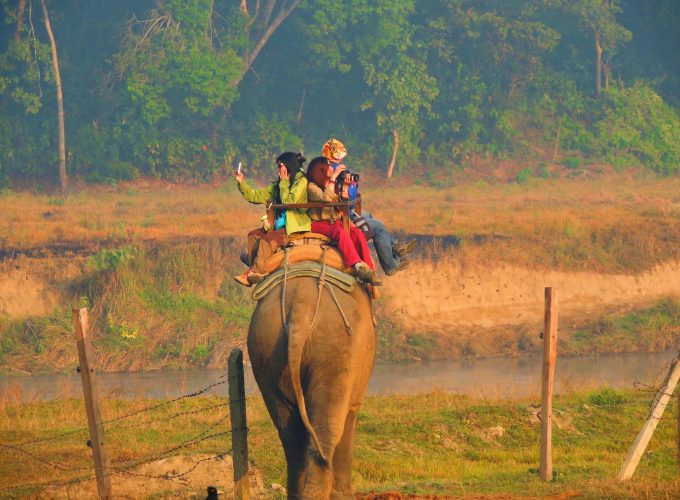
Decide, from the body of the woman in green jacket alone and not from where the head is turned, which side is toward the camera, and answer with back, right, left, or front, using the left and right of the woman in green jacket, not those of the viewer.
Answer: left

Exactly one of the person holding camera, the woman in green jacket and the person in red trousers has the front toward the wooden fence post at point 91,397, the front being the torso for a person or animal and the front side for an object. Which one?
the woman in green jacket

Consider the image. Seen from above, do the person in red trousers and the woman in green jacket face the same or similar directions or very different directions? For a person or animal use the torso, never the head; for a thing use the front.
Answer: very different directions

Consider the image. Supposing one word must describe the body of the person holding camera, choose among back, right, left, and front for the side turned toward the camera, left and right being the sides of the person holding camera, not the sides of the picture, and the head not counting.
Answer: right

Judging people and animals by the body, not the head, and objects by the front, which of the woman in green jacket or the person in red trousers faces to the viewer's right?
the person in red trousers

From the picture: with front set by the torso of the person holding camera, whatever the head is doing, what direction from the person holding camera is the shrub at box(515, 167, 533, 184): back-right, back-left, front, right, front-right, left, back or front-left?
left

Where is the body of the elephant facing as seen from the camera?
away from the camera

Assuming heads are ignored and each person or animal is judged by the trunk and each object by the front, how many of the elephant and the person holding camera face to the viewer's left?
0

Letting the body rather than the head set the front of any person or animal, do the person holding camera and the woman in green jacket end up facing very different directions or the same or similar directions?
very different directions

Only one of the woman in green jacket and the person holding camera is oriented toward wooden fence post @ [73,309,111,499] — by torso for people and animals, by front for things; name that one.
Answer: the woman in green jacket

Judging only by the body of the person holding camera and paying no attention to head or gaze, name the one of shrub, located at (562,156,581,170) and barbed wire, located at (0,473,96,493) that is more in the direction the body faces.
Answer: the shrub

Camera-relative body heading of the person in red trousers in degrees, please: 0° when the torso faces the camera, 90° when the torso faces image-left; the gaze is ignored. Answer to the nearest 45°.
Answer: approximately 270°
